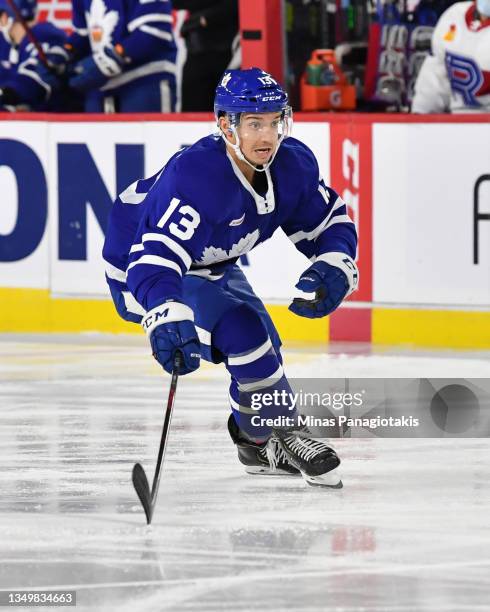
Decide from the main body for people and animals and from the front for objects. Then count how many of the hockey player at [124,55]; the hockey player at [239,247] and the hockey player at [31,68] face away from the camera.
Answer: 0

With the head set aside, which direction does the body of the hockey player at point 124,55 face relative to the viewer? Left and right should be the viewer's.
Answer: facing the viewer and to the left of the viewer

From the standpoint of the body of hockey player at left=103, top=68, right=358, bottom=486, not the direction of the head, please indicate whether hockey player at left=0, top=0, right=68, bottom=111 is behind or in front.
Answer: behind

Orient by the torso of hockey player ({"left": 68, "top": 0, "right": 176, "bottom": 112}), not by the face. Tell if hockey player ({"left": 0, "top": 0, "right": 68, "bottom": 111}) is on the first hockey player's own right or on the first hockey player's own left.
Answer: on the first hockey player's own right

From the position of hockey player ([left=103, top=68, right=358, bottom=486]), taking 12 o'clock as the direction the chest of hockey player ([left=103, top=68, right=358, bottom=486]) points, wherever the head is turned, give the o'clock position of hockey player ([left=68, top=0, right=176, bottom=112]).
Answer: hockey player ([left=68, top=0, right=176, bottom=112]) is roughly at 7 o'clock from hockey player ([left=103, top=68, right=358, bottom=486]).

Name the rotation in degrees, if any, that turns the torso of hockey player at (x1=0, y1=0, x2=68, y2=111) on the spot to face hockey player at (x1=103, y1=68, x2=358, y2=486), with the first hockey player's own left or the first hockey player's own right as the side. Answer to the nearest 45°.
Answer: approximately 45° to the first hockey player's own left

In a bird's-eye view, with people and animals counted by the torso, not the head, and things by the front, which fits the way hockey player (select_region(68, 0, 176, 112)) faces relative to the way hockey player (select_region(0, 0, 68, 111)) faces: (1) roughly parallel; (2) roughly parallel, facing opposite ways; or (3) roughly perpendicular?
roughly parallel

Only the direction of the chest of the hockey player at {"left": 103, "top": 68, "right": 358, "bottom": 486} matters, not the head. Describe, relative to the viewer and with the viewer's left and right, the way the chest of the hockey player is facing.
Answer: facing the viewer and to the right of the viewer
